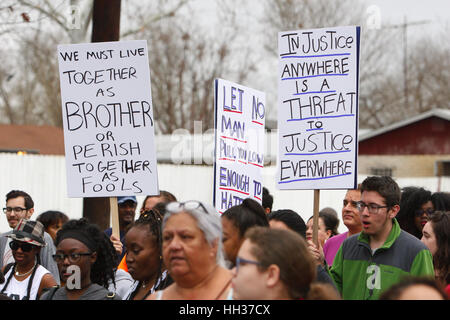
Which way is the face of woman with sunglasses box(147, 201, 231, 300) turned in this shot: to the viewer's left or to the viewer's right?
to the viewer's left

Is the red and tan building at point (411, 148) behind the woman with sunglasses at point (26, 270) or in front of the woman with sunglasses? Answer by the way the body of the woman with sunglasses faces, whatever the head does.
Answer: behind

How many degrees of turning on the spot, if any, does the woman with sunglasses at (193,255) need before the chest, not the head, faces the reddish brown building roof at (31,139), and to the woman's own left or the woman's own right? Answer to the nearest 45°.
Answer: approximately 135° to the woman's own right

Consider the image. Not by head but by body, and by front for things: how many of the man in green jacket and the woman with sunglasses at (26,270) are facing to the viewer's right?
0

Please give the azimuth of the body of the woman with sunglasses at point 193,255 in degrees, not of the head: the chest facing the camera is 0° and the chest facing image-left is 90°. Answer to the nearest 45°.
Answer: approximately 45°

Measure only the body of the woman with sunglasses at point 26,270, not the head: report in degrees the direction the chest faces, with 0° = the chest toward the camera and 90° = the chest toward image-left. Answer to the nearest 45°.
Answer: approximately 45°

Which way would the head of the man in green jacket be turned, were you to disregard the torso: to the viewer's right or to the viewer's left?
to the viewer's left

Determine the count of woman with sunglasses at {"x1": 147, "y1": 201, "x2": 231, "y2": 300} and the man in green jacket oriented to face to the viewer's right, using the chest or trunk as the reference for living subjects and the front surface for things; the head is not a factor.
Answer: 0

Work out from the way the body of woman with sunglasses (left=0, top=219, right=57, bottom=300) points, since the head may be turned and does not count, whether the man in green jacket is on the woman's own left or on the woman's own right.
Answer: on the woman's own left

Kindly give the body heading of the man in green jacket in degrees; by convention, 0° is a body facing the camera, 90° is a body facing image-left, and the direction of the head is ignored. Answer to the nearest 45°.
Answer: approximately 45°

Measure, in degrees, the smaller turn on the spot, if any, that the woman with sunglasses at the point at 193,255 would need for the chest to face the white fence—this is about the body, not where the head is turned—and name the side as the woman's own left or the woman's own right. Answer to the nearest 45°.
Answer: approximately 135° to the woman's own right

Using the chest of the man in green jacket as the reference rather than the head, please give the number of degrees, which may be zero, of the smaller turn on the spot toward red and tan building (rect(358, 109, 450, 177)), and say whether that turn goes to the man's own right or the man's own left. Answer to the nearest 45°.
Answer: approximately 135° to the man's own right
